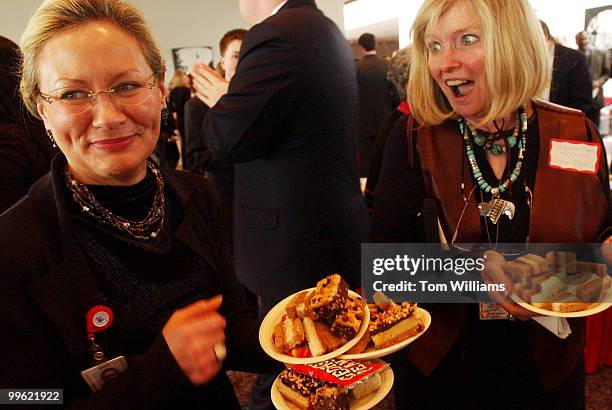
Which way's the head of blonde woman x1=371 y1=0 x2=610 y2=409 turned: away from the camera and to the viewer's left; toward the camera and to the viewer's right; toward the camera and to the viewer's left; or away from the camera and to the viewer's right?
toward the camera and to the viewer's left

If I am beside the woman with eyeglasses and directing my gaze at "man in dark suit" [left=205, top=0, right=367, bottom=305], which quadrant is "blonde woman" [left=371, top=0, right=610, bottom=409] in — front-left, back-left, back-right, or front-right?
front-right

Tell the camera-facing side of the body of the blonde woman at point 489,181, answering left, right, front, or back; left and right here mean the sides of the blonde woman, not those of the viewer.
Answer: front

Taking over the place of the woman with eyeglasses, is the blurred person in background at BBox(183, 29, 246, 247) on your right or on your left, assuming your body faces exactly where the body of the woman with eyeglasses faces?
on your left

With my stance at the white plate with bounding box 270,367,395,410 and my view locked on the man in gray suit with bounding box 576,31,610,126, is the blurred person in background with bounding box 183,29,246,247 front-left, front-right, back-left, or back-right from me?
front-left

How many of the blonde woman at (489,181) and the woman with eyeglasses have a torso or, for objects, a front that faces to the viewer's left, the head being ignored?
0

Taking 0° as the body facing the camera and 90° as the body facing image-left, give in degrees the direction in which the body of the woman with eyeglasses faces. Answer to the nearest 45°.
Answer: approximately 315°

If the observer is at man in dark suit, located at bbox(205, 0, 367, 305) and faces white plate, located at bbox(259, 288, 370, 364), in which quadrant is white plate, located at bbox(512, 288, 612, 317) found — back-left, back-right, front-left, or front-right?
front-left

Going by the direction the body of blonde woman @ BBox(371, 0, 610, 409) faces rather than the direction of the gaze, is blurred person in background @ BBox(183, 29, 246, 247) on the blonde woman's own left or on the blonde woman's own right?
on the blonde woman's own right
